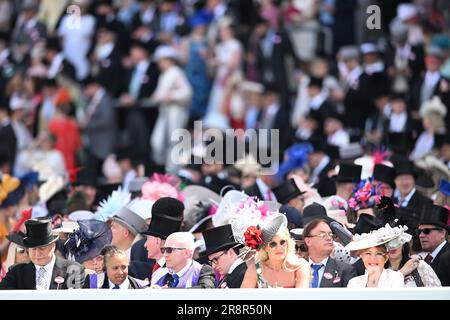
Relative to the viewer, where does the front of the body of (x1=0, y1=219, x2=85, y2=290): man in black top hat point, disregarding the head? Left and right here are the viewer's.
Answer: facing the viewer

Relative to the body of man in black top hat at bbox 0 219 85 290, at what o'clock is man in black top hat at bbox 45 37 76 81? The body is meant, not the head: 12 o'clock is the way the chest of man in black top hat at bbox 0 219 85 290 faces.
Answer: man in black top hat at bbox 45 37 76 81 is roughly at 6 o'clock from man in black top hat at bbox 0 219 85 290.

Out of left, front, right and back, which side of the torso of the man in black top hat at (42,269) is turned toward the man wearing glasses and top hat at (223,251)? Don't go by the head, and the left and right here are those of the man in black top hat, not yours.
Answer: left

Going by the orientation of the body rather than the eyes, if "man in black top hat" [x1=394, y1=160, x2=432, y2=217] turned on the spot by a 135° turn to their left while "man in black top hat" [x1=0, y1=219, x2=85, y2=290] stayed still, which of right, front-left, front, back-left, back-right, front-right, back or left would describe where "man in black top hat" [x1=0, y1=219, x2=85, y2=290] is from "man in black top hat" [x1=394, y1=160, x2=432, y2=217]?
back-right

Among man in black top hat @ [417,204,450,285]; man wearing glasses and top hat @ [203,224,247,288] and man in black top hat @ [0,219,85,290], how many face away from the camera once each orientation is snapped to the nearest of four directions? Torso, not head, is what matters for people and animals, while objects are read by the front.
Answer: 0

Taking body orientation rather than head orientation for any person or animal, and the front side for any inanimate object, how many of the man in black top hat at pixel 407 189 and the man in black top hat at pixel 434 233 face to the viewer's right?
0

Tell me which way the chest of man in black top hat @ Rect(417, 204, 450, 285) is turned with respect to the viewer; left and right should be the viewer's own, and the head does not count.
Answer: facing the viewer and to the left of the viewer

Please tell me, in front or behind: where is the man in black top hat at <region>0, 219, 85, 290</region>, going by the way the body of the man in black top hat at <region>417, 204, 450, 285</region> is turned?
in front

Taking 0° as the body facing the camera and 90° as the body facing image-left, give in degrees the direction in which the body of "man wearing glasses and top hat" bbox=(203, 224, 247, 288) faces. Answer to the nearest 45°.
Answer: approximately 45°

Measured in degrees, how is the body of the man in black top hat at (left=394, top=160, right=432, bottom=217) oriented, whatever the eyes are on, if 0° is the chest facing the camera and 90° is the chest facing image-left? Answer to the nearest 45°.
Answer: approximately 45°

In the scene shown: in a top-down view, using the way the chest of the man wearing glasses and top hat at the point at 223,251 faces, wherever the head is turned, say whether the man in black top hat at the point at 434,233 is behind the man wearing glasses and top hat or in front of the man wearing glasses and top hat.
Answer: behind
